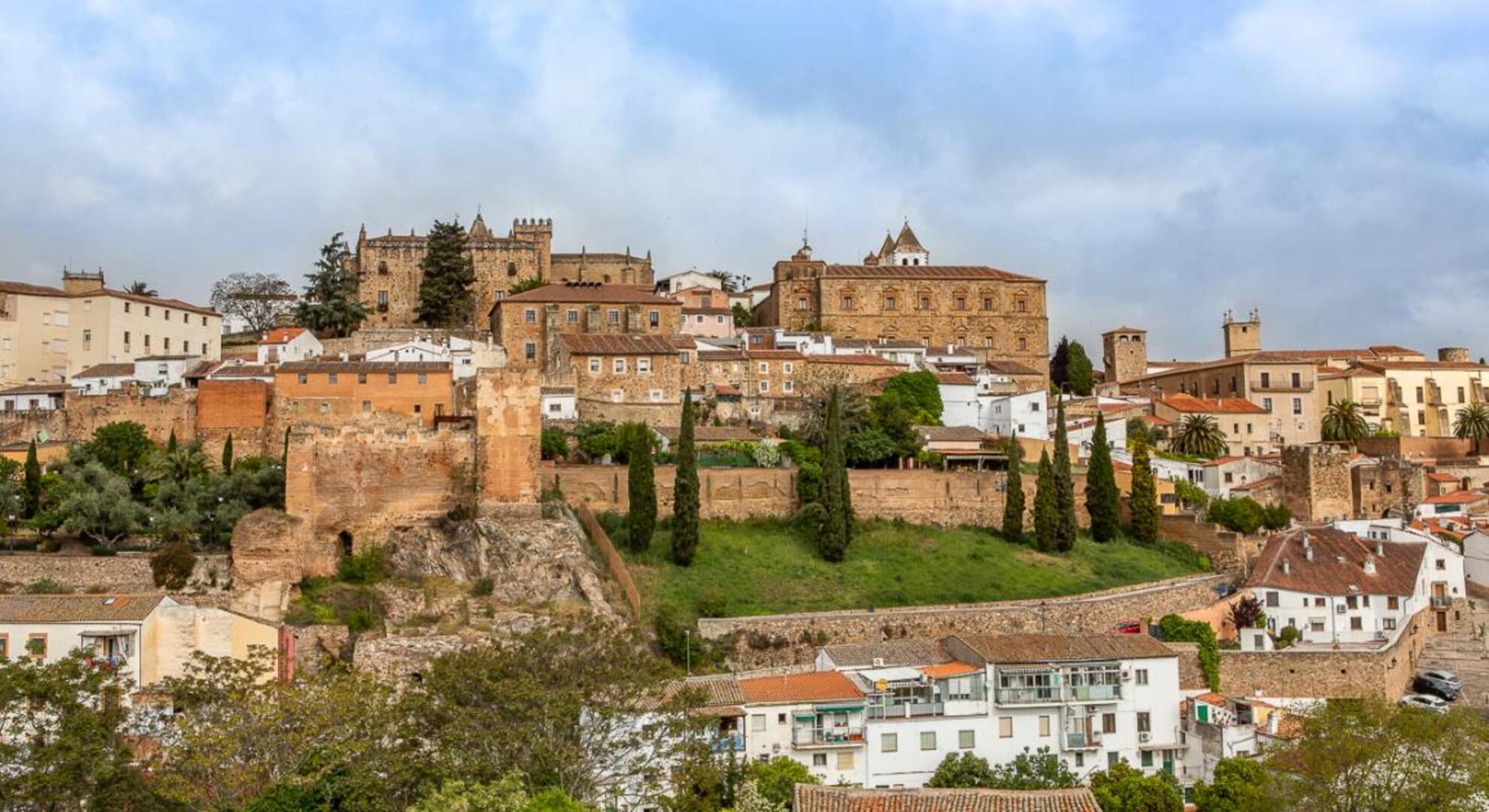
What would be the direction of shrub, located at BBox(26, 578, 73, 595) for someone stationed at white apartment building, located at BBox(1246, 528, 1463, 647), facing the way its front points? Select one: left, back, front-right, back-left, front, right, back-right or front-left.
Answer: front-right

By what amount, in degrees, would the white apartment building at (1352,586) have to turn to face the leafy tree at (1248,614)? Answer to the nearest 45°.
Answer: approximately 45° to its right

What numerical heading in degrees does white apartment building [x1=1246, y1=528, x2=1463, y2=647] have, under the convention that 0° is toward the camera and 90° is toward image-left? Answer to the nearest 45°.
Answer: approximately 0°

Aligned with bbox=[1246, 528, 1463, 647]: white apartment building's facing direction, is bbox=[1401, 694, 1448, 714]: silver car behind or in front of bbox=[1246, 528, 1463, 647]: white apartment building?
in front

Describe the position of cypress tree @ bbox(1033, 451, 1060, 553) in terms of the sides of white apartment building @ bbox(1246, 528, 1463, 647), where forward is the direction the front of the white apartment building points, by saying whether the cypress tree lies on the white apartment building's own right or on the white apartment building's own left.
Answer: on the white apartment building's own right

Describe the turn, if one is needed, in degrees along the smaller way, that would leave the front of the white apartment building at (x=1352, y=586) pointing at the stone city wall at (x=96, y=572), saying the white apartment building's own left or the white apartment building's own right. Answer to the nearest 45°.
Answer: approximately 45° to the white apartment building's own right

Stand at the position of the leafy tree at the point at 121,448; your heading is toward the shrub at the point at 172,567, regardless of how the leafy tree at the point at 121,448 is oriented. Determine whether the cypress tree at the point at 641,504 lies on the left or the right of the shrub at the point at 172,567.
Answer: left

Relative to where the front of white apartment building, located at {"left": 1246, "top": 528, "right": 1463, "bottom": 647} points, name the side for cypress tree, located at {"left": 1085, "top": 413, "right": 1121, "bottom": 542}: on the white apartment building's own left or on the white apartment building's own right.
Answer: on the white apartment building's own right

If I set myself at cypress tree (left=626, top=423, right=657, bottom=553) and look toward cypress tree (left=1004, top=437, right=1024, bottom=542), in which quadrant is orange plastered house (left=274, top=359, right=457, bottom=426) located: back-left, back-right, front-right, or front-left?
back-left

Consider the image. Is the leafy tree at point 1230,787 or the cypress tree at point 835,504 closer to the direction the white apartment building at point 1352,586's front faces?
the leafy tree

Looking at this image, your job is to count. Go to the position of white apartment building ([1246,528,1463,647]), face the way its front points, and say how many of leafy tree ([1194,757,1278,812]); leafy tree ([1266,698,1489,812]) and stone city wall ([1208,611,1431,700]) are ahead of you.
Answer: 3

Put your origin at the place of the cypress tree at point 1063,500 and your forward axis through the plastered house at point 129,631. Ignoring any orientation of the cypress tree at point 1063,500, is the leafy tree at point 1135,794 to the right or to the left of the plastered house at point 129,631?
left
